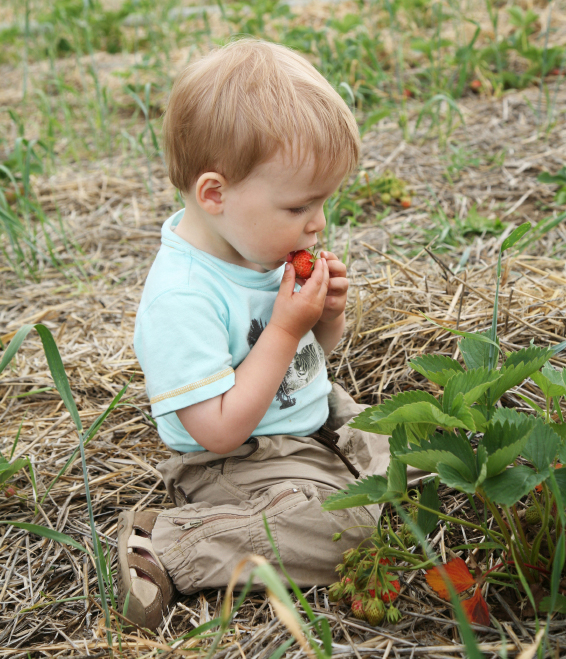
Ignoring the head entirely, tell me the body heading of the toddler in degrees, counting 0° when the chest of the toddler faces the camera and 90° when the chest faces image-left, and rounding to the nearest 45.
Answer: approximately 315°

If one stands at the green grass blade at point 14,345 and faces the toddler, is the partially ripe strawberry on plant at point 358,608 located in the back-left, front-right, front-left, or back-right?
front-right
